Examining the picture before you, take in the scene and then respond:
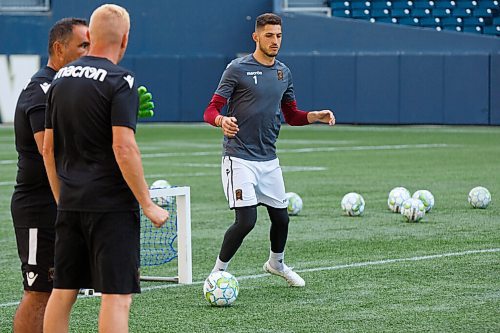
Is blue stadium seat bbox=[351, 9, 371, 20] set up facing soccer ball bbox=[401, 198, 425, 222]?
yes

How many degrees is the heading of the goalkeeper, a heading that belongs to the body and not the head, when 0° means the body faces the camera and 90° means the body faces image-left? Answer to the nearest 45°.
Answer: approximately 315°

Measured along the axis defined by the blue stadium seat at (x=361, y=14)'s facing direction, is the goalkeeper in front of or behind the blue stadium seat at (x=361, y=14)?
in front

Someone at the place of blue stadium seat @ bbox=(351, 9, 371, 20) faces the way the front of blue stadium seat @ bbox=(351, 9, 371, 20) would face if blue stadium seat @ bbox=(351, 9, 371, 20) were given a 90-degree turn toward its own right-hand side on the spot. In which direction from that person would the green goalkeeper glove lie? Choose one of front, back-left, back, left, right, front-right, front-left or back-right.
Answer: left

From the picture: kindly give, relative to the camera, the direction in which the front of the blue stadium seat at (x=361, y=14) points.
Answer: facing the viewer

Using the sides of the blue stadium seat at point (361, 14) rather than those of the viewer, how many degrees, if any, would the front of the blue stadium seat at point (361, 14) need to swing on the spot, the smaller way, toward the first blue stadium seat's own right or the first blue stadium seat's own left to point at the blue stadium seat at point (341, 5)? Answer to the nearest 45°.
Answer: approximately 90° to the first blue stadium seat's own right

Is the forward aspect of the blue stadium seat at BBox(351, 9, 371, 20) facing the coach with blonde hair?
yes

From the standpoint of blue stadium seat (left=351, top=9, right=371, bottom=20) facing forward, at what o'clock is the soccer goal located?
The soccer goal is roughly at 12 o'clock from the blue stadium seat.

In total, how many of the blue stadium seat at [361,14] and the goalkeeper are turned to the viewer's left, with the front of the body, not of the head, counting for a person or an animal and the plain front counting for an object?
0

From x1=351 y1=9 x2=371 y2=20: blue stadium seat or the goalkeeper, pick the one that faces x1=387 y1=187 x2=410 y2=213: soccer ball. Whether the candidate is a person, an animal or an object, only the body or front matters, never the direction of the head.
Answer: the blue stadium seat
